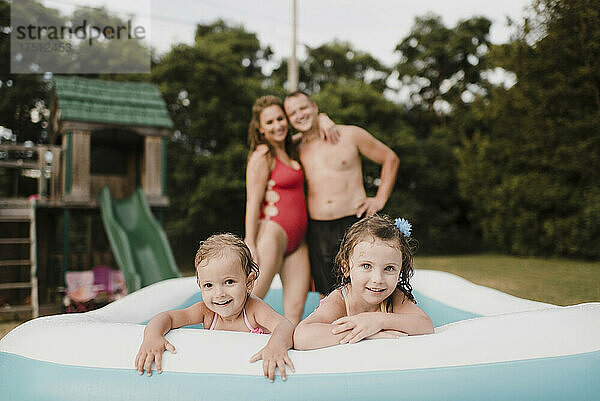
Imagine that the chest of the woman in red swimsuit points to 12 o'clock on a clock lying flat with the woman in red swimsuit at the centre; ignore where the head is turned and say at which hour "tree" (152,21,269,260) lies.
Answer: The tree is roughly at 7 o'clock from the woman in red swimsuit.

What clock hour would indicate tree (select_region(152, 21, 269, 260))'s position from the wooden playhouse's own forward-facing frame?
The tree is roughly at 7 o'clock from the wooden playhouse.

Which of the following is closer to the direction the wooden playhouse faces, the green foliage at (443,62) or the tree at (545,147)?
the tree

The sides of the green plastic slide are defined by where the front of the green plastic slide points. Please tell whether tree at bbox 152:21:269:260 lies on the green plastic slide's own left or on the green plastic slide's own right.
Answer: on the green plastic slide's own left

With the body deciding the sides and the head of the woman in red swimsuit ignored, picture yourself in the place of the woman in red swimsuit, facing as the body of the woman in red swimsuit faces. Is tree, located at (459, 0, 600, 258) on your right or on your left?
on your left

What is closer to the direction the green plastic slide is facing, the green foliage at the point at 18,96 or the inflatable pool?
the inflatable pool
